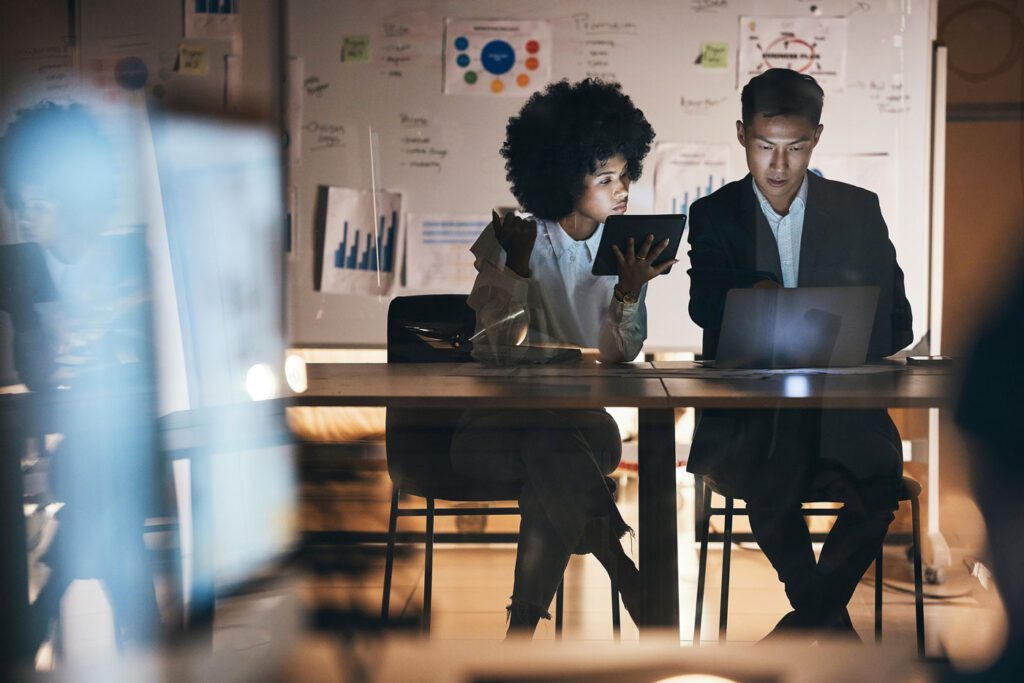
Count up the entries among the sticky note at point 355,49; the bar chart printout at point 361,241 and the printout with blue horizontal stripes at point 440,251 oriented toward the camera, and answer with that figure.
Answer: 3

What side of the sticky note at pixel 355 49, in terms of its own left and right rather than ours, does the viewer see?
front

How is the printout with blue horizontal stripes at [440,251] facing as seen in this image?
toward the camera

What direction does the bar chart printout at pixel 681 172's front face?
toward the camera

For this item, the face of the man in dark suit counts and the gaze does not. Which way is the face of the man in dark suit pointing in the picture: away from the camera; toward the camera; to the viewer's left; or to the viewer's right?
toward the camera

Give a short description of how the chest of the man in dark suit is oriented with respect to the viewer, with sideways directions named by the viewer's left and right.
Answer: facing the viewer

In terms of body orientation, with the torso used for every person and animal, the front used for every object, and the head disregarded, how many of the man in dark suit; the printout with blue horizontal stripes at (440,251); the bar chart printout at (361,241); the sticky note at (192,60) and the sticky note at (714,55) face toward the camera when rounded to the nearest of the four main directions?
5

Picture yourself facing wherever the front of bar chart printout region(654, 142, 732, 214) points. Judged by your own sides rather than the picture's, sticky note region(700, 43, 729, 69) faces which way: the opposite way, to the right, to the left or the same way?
the same way

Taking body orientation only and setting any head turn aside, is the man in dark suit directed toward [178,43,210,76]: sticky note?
no

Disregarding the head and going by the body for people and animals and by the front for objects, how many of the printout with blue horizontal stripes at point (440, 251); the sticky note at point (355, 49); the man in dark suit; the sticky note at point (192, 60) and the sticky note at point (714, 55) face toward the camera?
5
